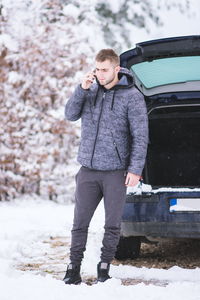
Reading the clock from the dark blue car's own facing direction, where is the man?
The man is roughly at 7 o'clock from the dark blue car.

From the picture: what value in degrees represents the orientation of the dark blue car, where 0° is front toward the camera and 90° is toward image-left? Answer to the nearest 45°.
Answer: approximately 180°

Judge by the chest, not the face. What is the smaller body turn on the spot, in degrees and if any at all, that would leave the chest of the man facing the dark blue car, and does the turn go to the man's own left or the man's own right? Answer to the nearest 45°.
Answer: approximately 180°

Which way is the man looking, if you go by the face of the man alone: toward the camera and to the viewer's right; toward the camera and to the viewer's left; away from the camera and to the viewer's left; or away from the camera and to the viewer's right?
toward the camera and to the viewer's left

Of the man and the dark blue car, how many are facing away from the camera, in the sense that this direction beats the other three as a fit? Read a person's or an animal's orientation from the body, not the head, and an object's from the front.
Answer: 1

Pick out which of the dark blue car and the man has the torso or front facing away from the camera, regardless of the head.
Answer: the dark blue car
